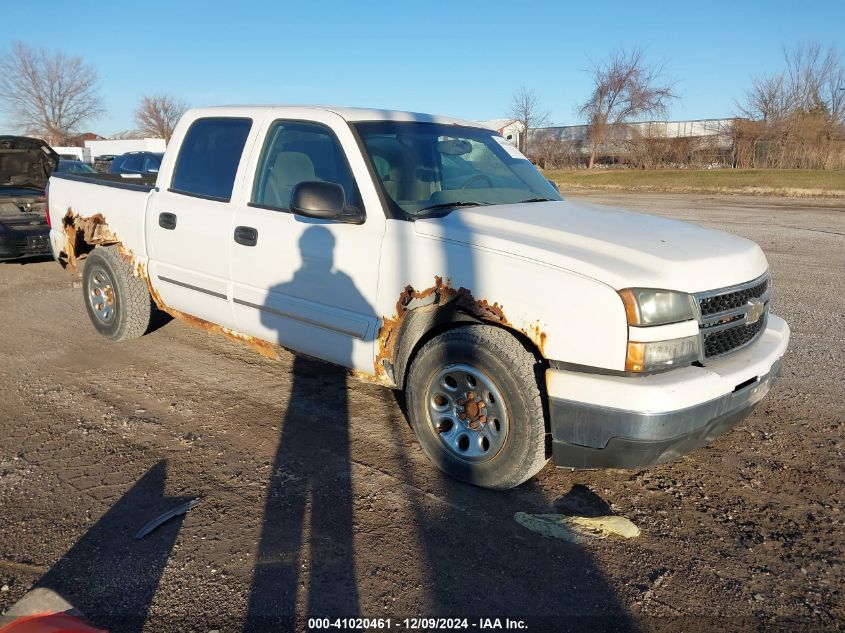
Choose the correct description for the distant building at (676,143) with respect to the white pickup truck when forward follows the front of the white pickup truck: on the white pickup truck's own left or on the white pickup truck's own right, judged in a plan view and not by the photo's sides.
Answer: on the white pickup truck's own left

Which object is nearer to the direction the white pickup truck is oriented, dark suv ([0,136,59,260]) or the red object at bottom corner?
the red object at bottom corner

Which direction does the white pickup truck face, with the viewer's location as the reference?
facing the viewer and to the right of the viewer

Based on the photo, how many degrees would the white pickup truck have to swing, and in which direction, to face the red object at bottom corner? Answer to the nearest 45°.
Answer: approximately 90° to its right

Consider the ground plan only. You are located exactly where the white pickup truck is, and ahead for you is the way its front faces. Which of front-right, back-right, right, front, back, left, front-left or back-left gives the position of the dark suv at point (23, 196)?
back

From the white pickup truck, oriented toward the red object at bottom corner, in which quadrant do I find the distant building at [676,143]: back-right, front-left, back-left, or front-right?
back-left
